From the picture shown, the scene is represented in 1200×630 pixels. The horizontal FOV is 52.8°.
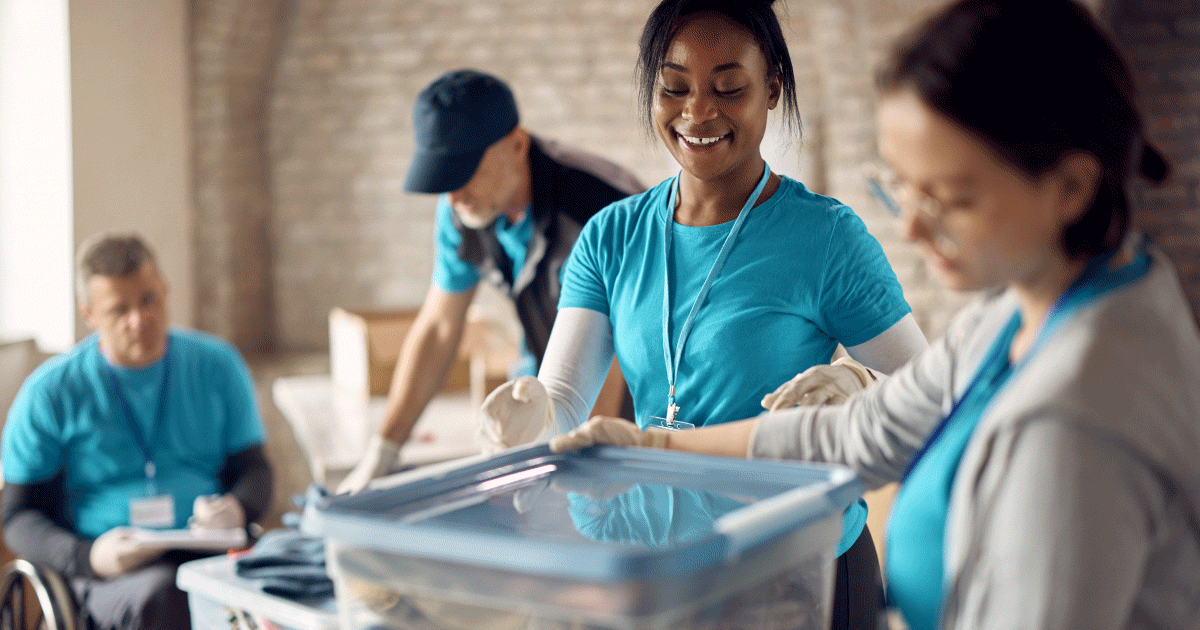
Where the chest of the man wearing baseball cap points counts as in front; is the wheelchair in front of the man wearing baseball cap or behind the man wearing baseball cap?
in front

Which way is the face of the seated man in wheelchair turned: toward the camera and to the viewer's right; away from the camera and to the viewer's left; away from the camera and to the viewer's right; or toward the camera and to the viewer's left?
toward the camera and to the viewer's right

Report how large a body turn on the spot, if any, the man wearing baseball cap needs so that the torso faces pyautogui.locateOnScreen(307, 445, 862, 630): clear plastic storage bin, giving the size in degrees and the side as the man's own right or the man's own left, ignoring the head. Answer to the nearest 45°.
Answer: approximately 45° to the man's own left

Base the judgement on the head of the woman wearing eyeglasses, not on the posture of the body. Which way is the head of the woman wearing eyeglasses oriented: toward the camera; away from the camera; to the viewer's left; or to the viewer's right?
to the viewer's left

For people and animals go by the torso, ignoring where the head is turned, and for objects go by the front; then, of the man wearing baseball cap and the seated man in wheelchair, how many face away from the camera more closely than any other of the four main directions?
0

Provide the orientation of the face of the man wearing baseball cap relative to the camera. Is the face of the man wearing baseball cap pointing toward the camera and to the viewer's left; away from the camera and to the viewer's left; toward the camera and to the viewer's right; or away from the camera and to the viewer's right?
toward the camera and to the viewer's left

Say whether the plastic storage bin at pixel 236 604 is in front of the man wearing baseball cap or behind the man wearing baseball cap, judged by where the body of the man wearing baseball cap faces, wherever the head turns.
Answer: in front

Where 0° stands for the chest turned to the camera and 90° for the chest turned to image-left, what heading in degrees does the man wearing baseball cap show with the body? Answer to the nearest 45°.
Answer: approximately 45°

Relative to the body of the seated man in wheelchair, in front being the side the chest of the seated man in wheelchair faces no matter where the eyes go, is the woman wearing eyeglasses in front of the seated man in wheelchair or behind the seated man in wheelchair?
in front
